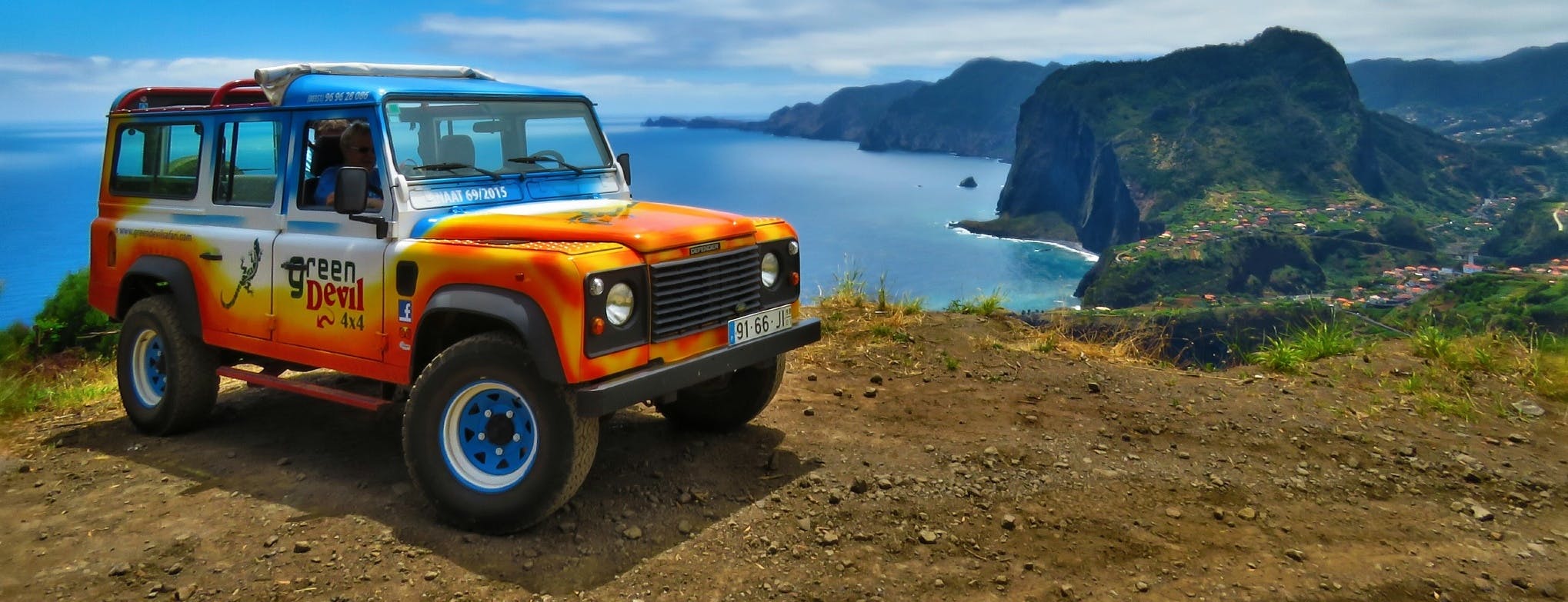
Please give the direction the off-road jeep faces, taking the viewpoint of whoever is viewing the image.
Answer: facing the viewer and to the right of the viewer

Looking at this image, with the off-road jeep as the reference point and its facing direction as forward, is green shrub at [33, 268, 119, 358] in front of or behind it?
behind

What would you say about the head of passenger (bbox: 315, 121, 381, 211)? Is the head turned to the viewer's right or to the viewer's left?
to the viewer's right

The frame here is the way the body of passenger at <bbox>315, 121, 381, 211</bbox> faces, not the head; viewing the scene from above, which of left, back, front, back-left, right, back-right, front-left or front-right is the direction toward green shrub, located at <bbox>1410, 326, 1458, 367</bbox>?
front-left
